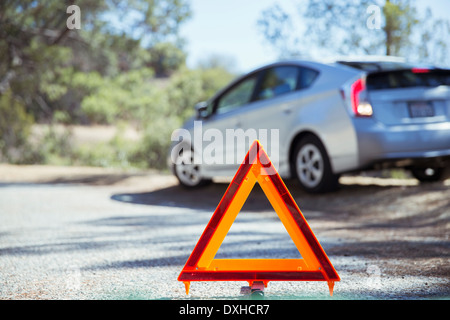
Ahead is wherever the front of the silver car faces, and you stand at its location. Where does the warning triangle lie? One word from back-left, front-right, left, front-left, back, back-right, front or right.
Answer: back-left

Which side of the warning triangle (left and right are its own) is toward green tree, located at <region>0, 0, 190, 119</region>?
back

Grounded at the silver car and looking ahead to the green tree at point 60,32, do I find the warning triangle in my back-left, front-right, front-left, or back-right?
back-left

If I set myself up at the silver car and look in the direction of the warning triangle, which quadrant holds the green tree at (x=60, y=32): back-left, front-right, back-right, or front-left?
back-right

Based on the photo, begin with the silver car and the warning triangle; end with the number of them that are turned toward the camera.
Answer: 1

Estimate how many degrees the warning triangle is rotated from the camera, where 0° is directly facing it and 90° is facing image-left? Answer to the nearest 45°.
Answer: approximately 0°

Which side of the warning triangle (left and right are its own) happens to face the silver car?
back

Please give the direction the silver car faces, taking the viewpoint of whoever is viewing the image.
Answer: facing away from the viewer and to the left of the viewer

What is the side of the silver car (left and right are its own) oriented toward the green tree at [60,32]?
front
